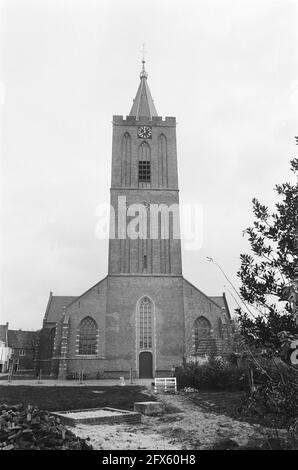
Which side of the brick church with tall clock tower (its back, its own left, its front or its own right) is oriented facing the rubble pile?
front

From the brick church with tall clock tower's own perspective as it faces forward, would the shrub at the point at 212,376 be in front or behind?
in front

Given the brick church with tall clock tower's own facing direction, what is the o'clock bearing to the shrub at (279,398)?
The shrub is roughly at 12 o'clock from the brick church with tall clock tower.

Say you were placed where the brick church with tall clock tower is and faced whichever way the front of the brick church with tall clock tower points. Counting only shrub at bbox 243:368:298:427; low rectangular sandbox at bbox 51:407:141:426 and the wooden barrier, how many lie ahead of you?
3

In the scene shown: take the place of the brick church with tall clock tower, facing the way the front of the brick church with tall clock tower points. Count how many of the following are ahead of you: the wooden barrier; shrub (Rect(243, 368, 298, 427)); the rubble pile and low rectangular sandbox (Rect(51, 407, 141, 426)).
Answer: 4

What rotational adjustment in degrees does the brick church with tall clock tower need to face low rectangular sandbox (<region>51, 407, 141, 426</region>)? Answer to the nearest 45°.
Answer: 0° — it already faces it

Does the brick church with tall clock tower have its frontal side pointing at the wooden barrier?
yes

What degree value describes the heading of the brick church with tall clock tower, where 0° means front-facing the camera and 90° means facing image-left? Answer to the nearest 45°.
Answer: approximately 0°
